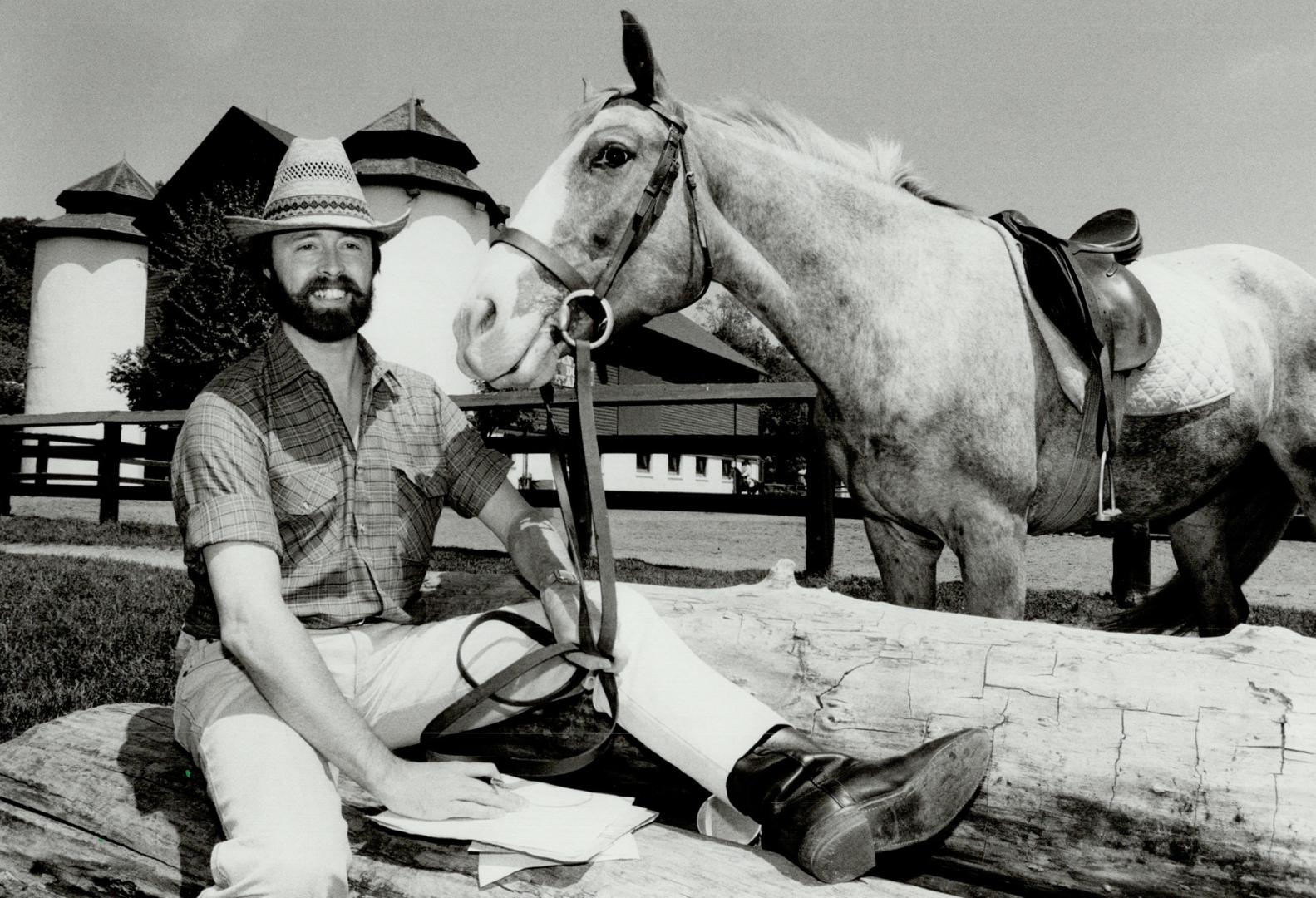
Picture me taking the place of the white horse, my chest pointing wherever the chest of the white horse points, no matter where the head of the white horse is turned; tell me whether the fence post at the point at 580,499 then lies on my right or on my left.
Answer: on my right

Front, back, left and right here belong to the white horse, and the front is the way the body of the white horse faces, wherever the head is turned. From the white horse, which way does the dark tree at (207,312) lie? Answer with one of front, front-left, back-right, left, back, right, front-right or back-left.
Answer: right

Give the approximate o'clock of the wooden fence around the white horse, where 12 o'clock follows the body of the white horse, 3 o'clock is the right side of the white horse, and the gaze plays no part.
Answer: The wooden fence is roughly at 4 o'clock from the white horse.

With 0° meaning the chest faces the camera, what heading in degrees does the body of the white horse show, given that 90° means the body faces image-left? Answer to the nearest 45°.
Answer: approximately 45°

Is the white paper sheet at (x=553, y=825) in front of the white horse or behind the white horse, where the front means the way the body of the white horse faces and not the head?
in front

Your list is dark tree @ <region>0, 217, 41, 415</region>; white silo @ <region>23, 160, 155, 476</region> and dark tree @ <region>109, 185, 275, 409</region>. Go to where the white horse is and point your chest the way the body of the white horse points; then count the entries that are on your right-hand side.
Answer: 3
